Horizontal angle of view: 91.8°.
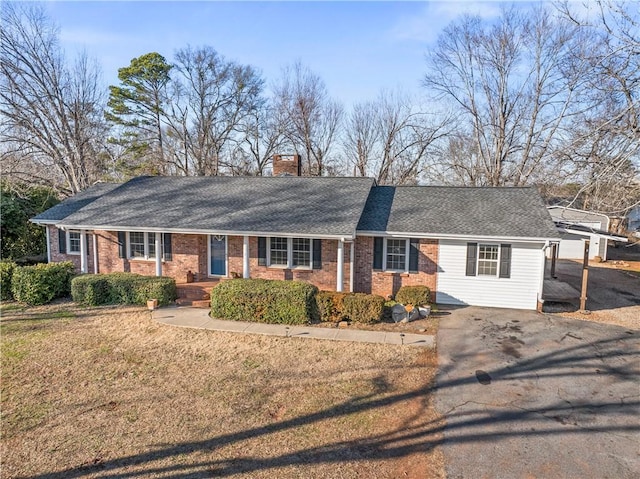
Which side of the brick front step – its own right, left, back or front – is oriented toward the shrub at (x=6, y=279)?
right

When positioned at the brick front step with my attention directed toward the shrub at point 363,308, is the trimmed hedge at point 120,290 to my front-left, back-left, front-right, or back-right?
back-right

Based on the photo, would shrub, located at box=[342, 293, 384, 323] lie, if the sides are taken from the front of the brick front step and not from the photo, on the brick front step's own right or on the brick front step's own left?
on the brick front step's own left

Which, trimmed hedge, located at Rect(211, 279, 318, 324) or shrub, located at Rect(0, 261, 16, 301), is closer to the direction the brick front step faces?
the trimmed hedge

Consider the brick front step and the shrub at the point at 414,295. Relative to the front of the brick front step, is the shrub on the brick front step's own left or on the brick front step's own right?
on the brick front step's own left

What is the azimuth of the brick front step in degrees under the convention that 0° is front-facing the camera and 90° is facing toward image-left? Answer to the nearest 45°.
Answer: approximately 0°

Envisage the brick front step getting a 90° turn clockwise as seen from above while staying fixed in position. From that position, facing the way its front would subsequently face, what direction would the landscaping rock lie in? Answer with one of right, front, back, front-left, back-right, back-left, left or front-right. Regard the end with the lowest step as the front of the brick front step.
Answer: back-left

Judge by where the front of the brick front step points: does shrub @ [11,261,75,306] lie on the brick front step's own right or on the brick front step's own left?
on the brick front step's own right

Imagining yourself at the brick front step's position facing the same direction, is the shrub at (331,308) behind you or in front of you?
in front

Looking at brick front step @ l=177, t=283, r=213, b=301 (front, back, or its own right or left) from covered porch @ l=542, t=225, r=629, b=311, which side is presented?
left
